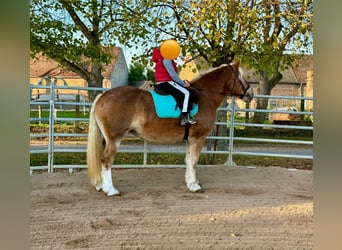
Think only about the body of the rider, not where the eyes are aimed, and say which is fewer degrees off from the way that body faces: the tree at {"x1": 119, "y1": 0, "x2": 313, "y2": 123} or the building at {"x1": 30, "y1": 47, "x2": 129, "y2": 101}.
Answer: the tree

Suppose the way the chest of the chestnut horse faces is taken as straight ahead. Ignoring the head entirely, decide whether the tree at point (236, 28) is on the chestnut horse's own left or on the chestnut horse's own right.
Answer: on the chestnut horse's own left

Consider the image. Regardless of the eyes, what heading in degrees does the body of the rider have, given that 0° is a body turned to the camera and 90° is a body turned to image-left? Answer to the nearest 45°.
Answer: approximately 270°

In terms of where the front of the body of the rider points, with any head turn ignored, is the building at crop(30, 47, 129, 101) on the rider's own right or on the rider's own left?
on the rider's own left

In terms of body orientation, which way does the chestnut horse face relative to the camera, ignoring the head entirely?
to the viewer's right

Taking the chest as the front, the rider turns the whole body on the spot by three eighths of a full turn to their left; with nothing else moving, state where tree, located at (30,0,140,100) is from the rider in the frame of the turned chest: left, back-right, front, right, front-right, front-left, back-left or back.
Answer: front
